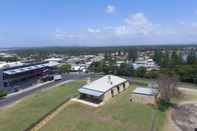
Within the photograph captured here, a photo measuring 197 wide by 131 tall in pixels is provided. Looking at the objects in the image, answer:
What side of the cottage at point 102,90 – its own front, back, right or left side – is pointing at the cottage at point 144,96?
left

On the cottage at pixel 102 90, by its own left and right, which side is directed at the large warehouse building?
right

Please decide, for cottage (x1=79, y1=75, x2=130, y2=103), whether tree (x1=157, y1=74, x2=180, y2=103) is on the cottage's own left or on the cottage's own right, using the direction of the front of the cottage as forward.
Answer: on the cottage's own left

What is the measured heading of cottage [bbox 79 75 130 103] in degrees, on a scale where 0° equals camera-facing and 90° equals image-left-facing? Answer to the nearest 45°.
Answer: approximately 45°

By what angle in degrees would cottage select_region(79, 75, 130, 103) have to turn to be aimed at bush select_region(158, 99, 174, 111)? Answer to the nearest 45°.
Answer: approximately 90° to its left
